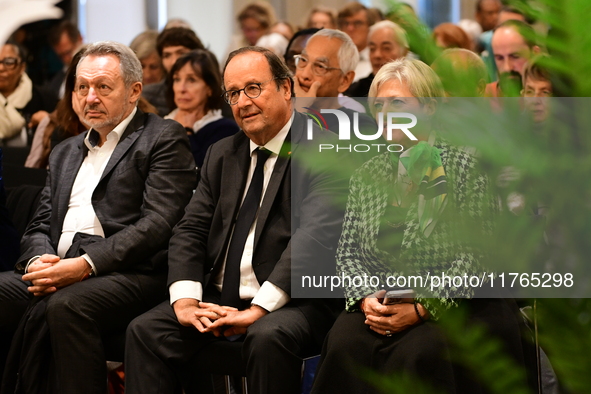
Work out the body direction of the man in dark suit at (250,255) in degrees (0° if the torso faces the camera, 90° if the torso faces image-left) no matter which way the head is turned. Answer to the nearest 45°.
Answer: approximately 45°

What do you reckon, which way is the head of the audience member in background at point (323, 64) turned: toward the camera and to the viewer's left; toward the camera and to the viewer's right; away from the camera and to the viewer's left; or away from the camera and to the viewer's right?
toward the camera and to the viewer's left

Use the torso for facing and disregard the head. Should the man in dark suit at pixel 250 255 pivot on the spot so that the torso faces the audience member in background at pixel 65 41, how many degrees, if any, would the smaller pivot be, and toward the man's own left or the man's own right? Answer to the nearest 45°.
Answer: approximately 135° to the man's own right

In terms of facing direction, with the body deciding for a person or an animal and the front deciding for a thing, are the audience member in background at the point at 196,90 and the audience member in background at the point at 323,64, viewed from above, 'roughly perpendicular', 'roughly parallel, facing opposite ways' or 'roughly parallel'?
roughly parallel

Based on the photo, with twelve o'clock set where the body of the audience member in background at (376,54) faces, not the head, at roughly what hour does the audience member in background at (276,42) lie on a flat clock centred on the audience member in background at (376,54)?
the audience member in background at (276,42) is roughly at 3 o'clock from the audience member in background at (376,54).

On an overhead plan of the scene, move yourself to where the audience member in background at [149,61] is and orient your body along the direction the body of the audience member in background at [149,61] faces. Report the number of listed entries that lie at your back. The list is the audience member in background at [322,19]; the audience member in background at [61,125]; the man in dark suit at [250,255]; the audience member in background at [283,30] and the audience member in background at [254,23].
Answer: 3

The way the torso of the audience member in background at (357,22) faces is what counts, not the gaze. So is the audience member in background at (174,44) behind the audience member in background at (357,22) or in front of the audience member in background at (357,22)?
in front

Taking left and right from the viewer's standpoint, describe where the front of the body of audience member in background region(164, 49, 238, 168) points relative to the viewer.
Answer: facing the viewer and to the left of the viewer

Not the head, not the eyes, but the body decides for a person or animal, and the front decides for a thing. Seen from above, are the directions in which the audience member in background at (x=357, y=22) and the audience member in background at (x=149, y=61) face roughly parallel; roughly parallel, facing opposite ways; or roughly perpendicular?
roughly parallel

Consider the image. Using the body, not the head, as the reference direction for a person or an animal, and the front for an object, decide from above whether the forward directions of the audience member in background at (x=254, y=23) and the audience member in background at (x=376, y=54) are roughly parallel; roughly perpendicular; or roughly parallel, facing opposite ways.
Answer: roughly parallel

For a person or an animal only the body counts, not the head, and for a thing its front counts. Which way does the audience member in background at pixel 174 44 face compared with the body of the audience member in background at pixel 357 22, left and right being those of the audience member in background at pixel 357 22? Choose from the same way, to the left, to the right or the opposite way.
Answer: the same way

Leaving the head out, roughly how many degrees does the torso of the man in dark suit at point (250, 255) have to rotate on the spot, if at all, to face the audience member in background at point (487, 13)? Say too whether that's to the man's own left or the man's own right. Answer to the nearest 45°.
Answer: approximately 180°

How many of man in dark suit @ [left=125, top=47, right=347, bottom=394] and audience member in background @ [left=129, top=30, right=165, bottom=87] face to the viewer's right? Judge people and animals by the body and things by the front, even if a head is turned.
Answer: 0

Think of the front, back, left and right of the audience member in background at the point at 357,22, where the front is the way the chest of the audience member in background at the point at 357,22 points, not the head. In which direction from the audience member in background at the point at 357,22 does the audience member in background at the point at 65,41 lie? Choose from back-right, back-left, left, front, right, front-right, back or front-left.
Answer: front-right

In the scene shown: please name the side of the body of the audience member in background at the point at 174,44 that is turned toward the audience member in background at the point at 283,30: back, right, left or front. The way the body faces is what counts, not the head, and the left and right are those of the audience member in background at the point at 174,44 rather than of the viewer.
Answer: back

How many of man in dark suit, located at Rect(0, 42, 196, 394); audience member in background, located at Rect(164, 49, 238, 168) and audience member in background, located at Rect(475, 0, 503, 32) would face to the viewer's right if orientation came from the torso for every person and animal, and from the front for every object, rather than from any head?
0

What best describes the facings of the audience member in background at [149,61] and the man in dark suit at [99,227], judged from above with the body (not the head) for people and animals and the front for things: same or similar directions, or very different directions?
same or similar directions

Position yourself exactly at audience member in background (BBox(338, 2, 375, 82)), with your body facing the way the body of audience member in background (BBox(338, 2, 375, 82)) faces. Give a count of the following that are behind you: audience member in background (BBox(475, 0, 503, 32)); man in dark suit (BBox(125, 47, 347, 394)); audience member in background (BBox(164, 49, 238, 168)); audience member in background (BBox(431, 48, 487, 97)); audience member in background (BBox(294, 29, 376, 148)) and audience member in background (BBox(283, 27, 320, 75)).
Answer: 1

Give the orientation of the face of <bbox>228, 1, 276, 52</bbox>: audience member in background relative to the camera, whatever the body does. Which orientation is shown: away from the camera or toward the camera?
toward the camera

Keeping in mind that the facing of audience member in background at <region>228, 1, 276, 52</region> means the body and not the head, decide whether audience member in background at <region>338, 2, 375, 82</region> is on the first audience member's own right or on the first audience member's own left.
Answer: on the first audience member's own left

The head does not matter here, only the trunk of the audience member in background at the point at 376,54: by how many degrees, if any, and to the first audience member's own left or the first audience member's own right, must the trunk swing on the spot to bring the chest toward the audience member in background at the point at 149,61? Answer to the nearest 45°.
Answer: approximately 45° to the first audience member's own right
